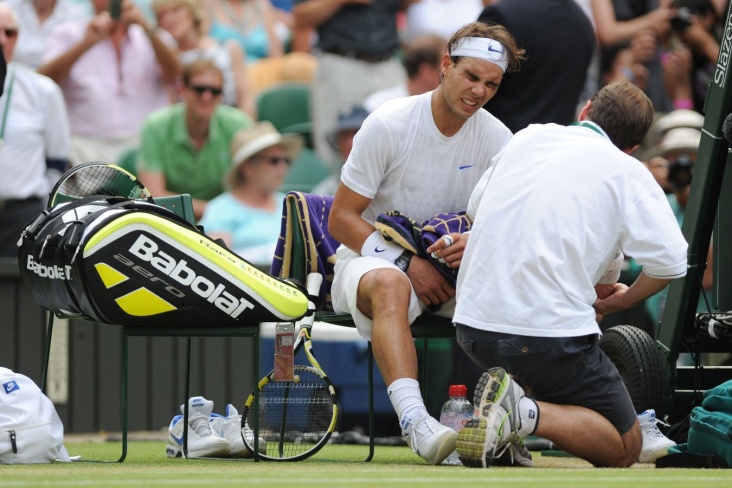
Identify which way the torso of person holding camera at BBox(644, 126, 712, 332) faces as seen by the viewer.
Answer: toward the camera

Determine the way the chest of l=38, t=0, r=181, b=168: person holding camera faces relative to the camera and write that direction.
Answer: toward the camera

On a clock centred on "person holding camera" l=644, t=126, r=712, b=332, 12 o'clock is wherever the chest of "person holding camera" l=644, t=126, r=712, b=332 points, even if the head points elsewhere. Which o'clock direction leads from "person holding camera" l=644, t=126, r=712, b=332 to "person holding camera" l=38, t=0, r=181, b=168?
"person holding camera" l=38, t=0, r=181, b=168 is roughly at 3 o'clock from "person holding camera" l=644, t=126, r=712, b=332.

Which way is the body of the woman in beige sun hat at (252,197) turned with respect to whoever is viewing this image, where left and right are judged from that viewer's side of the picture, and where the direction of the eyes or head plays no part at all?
facing the viewer and to the right of the viewer

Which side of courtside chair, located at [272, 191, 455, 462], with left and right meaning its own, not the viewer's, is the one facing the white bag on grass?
right

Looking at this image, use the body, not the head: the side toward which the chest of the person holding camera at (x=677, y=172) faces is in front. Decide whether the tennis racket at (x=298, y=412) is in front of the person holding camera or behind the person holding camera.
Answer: in front

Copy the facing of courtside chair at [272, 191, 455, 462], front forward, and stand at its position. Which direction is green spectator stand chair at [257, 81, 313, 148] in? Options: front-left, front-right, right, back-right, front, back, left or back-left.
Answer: back-left

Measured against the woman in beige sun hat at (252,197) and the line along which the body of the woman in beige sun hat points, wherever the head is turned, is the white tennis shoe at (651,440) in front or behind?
in front

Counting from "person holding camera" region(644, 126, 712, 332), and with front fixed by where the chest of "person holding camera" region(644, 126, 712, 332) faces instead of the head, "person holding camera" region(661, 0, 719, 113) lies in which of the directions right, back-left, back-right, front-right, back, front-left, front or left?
back
